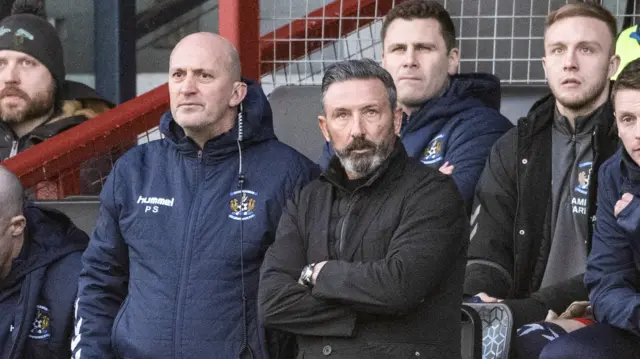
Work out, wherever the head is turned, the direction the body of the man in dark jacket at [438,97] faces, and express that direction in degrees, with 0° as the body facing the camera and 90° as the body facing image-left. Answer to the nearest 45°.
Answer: approximately 45°

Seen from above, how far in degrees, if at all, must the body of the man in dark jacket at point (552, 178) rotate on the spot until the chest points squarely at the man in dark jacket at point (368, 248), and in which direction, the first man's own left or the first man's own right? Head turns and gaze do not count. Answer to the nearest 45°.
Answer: approximately 45° to the first man's own right

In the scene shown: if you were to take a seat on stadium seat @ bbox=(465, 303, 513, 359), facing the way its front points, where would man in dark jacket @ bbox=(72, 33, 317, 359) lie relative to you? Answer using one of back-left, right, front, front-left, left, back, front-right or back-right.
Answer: right

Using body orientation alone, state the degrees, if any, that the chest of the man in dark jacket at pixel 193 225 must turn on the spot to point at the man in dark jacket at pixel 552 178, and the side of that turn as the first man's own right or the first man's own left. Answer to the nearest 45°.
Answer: approximately 135° to the first man's own left
